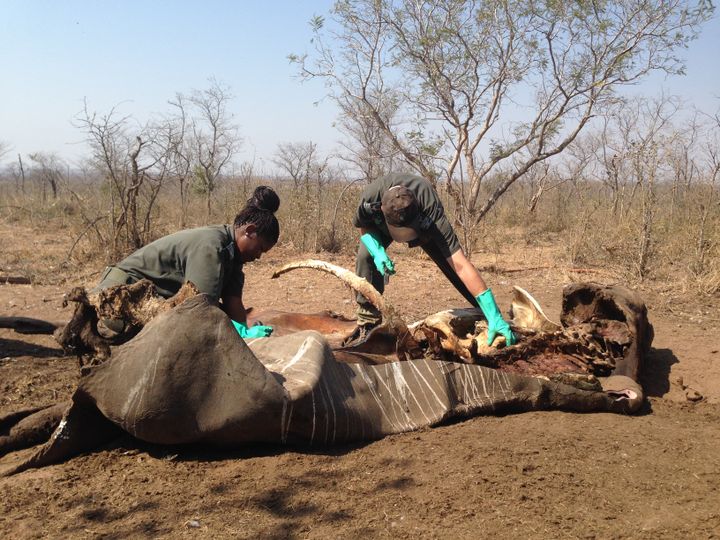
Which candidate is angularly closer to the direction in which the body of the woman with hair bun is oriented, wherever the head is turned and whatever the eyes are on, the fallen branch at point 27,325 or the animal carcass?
the animal carcass

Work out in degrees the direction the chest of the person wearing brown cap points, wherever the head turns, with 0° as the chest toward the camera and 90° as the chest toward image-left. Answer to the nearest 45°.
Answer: approximately 0°

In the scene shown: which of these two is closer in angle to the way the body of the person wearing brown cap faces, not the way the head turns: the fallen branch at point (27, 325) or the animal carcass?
the animal carcass

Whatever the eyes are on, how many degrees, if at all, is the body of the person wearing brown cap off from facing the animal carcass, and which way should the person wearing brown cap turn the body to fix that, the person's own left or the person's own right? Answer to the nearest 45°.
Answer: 0° — they already face it

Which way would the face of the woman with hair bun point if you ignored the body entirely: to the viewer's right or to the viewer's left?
to the viewer's right

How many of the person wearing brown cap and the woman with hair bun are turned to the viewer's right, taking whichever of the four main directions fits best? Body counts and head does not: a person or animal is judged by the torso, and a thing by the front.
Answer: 1

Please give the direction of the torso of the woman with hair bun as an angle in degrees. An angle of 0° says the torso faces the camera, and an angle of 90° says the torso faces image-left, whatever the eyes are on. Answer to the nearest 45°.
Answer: approximately 270°

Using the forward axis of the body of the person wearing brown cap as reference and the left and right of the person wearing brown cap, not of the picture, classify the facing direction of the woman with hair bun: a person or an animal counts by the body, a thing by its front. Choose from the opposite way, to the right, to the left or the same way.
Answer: to the left

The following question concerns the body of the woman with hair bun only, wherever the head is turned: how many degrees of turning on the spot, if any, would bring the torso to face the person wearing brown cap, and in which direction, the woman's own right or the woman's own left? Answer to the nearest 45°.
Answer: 0° — they already face them

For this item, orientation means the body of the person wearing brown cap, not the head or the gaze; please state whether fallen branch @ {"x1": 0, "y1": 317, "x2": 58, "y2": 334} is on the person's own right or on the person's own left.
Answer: on the person's own right

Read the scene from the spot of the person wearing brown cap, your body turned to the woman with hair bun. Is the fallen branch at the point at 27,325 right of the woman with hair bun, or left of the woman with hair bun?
right

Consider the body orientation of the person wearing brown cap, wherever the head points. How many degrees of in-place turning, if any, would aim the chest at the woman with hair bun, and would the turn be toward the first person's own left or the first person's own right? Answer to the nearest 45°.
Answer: approximately 45° to the first person's own right
